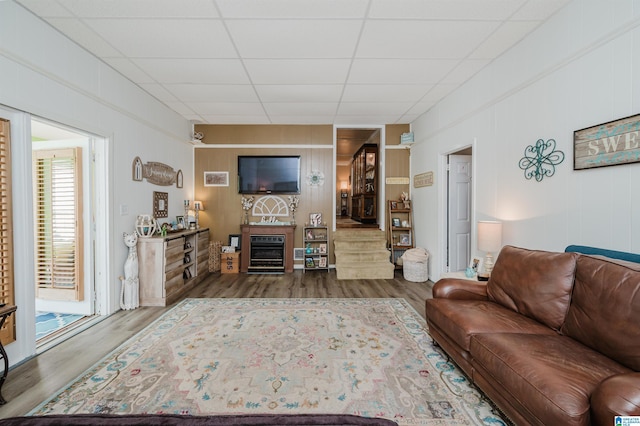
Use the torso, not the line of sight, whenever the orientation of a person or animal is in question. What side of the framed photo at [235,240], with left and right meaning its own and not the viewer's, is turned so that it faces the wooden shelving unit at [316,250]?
left

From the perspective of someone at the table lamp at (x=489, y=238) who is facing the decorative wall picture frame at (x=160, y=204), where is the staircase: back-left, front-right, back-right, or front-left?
front-right

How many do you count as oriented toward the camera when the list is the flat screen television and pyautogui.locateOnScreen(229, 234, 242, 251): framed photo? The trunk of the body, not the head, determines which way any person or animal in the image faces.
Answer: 2

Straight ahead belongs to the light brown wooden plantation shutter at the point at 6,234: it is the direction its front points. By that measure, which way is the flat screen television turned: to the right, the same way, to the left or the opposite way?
to the right

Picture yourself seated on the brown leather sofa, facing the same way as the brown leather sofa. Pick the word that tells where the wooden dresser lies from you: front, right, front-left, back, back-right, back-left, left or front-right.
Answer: front-right

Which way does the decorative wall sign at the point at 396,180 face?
toward the camera

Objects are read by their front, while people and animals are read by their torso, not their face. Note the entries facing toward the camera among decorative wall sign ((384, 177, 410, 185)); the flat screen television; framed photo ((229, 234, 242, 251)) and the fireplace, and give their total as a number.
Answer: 4

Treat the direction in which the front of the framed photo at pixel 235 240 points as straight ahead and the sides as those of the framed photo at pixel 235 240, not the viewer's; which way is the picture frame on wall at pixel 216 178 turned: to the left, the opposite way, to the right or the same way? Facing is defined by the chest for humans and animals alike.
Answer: the same way

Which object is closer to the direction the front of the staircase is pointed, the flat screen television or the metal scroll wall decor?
the metal scroll wall decor

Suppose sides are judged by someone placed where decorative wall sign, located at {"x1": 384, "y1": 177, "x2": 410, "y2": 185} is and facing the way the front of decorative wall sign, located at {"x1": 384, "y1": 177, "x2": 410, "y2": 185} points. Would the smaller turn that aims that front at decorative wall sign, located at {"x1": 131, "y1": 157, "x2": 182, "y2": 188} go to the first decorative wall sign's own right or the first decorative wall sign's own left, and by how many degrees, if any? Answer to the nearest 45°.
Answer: approximately 45° to the first decorative wall sign's own right

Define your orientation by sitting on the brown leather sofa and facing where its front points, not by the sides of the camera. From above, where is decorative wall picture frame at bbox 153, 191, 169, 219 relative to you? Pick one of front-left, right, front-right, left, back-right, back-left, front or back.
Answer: front-right

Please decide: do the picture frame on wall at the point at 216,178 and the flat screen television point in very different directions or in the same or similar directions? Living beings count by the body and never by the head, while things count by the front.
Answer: same or similar directions

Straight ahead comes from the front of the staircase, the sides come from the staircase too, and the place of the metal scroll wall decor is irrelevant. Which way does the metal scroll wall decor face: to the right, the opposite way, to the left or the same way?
to the right

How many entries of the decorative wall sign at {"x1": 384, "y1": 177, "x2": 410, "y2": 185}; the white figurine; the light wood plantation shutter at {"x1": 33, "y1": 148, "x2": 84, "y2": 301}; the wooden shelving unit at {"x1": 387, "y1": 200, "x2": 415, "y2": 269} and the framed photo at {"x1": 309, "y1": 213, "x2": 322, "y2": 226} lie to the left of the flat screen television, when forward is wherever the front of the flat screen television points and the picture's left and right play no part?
3

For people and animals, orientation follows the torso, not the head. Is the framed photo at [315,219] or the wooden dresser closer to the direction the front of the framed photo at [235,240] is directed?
the wooden dresser

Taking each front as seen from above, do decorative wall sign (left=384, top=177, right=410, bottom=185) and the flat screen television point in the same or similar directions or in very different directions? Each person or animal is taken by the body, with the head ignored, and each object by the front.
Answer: same or similar directions

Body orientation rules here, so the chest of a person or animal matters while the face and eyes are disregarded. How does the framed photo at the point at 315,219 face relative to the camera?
toward the camera
